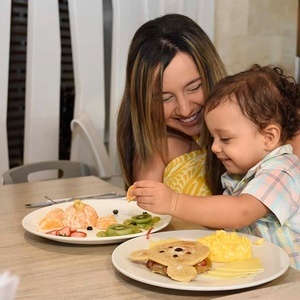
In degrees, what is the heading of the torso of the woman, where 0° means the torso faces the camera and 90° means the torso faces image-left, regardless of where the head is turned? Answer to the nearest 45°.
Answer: approximately 315°

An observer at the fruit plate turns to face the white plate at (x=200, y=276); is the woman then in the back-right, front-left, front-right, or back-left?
back-left

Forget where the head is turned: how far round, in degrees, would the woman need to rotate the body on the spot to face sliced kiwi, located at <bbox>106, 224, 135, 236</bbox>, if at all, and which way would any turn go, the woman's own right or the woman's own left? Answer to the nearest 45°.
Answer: approximately 45° to the woman's own right

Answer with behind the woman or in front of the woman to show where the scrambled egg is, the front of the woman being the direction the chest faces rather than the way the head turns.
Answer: in front

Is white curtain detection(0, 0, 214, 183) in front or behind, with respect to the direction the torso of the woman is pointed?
behind

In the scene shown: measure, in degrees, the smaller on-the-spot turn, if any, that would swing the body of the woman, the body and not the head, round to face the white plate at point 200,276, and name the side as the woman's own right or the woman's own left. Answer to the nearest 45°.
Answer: approximately 45° to the woman's own right
